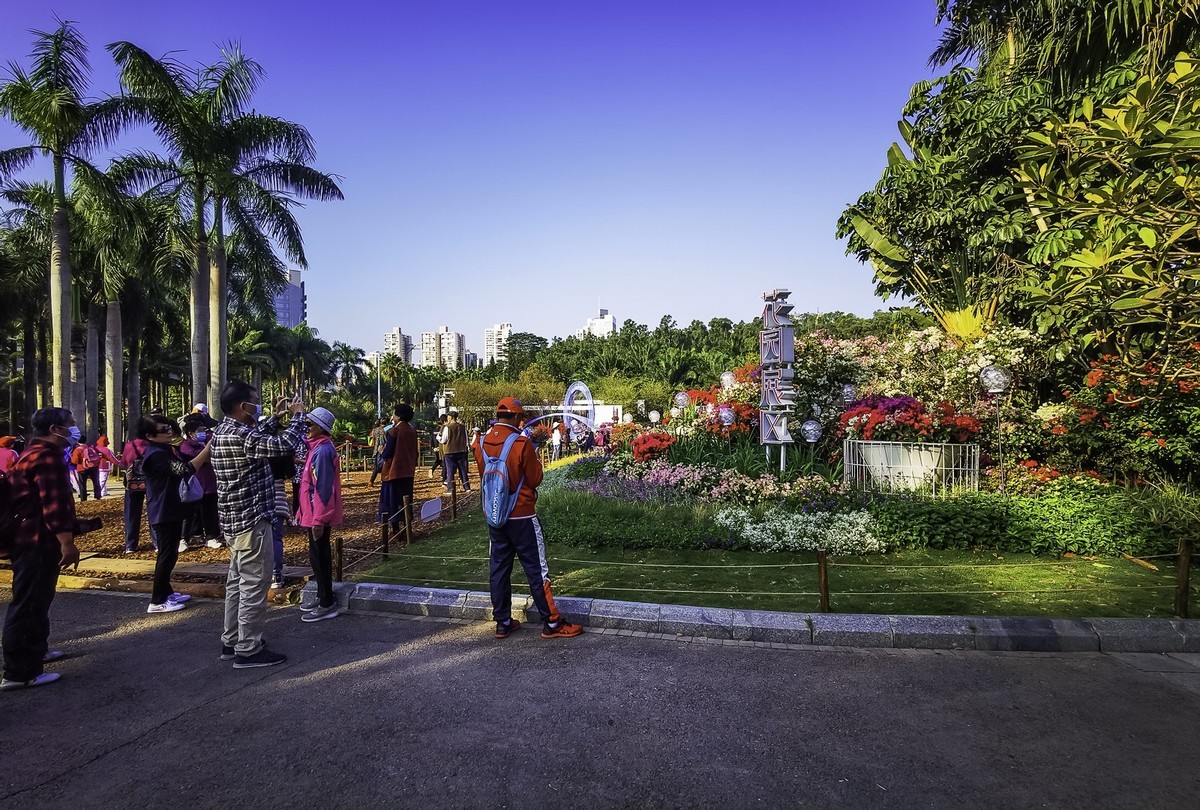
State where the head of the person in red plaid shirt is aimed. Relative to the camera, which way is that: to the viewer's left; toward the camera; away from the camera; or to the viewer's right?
to the viewer's right

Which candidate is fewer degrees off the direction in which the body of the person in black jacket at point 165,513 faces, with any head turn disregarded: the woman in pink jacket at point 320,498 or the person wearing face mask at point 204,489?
the woman in pink jacket

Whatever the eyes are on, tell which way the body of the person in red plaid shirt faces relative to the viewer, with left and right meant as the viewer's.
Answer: facing to the right of the viewer

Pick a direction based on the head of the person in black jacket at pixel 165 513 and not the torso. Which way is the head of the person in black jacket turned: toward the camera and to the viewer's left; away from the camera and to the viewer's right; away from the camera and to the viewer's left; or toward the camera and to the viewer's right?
toward the camera and to the viewer's right

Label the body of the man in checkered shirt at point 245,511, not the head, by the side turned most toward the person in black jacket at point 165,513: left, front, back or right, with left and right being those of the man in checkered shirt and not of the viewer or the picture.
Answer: left

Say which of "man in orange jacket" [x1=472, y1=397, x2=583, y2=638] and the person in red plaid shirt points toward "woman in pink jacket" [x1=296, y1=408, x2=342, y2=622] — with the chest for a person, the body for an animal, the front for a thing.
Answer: the person in red plaid shirt

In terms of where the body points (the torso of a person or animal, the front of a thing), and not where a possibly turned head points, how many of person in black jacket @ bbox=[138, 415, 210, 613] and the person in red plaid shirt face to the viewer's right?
2

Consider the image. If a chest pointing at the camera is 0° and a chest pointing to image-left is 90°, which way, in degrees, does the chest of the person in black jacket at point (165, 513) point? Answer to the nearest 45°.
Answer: approximately 270°

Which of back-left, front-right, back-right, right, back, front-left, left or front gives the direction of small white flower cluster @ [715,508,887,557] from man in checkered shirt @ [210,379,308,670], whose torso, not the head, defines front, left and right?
front

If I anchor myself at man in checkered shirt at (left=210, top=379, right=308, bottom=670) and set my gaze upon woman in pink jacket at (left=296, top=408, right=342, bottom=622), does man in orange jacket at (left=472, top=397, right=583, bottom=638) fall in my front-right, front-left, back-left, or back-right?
front-right

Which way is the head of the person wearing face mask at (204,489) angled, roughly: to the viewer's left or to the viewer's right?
to the viewer's right

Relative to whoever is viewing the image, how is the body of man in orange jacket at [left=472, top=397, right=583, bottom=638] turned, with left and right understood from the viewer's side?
facing away from the viewer and to the right of the viewer
